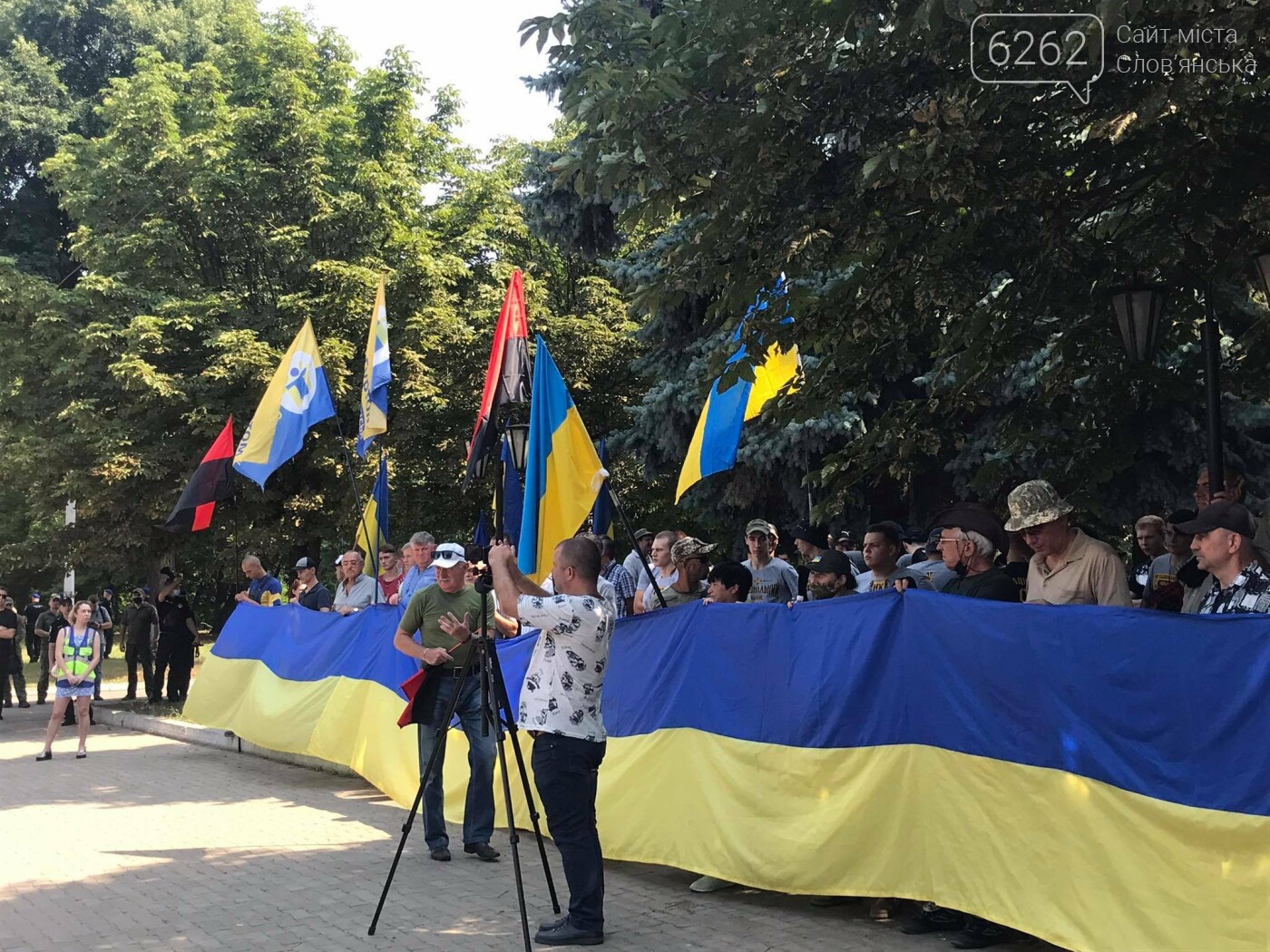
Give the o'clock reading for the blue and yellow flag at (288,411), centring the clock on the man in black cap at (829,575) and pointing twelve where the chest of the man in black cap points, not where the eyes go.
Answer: The blue and yellow flag is roughly at 3 o'clock from the man in black cap.

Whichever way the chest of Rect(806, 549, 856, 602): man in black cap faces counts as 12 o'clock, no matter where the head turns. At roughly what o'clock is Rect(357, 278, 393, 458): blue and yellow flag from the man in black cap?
The blue and yellow flag is roughly at 3 o'clock from the man in black cap.

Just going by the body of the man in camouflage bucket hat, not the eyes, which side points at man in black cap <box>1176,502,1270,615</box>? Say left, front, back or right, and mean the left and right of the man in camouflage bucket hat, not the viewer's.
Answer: left
